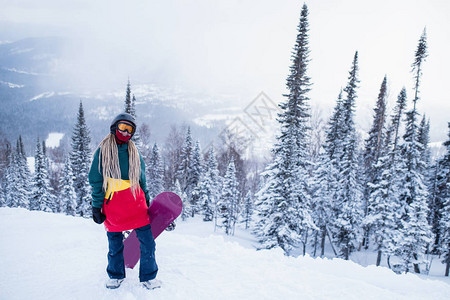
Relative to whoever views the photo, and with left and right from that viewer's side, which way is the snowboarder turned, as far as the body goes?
facing the viewer

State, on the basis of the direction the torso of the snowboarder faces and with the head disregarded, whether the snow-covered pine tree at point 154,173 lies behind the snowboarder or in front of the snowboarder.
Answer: behind

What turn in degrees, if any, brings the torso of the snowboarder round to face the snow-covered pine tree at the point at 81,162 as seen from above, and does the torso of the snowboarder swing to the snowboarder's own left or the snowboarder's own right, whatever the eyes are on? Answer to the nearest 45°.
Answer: approximately 180°

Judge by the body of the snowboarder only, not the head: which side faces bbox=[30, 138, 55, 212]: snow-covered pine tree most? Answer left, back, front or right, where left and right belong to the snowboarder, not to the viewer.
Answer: back

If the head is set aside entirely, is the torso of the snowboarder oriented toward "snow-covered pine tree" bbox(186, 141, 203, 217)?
no

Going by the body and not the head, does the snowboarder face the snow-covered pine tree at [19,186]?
no

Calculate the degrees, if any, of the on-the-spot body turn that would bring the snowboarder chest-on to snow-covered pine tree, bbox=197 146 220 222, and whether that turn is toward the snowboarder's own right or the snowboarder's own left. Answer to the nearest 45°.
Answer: approximately 180°

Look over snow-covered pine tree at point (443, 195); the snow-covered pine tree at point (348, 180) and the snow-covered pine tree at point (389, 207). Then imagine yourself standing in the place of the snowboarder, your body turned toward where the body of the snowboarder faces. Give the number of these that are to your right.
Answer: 0

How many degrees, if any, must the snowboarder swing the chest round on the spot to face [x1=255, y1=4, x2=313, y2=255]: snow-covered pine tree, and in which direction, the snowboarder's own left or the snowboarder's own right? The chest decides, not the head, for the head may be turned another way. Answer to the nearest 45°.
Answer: approximately 135° to the snowboarder's own left

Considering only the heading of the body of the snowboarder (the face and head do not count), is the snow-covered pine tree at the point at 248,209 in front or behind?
behind

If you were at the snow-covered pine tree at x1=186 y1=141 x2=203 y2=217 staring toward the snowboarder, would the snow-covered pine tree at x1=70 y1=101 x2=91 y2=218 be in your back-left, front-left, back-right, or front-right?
front-right
